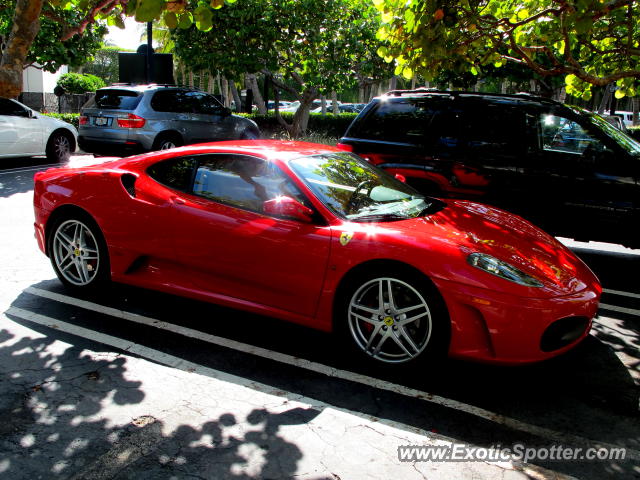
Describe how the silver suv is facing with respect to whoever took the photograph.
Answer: facing away from the viewer and to the right of the viewer

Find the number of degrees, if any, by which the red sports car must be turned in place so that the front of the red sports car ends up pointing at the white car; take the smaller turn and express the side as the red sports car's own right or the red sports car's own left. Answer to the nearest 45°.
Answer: approximately 180°

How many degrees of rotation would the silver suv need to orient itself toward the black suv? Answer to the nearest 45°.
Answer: approximately 90° to its right

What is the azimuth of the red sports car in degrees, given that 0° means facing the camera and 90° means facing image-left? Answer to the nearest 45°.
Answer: approximately 315°

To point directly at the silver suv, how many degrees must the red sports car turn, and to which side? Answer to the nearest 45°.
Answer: approximately 180°

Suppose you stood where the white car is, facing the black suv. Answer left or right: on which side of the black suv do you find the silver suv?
left

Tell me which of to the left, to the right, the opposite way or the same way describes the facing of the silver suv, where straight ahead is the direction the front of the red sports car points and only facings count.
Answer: to the left

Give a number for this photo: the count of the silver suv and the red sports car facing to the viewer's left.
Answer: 0

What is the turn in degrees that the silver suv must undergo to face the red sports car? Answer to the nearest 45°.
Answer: approximately 135° to its right

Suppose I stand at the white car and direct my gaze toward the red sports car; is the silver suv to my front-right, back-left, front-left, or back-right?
front-left

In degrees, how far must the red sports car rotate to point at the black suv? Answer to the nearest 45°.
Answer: approximately 90° to its left
